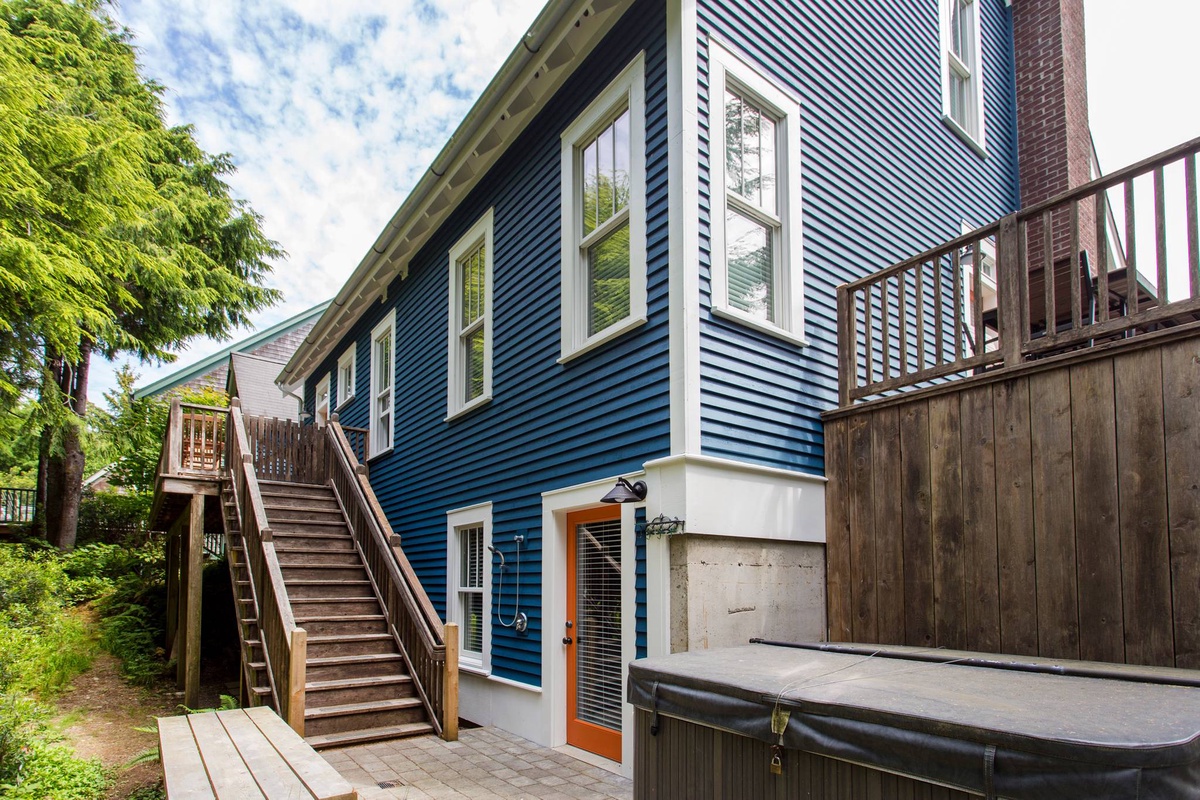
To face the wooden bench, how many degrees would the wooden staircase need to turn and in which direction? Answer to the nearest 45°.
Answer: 0° — it already faces it

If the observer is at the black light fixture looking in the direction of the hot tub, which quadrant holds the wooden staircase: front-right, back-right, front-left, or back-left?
back-right

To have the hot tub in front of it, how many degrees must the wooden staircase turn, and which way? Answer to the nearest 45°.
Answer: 0° — it already faces it

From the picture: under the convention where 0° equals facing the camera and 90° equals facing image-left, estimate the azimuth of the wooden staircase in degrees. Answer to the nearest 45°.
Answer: approximately 0°

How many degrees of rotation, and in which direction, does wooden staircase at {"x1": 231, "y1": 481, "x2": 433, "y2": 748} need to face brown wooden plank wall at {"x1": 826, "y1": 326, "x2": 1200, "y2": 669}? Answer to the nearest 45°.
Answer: approximately 45° to its left

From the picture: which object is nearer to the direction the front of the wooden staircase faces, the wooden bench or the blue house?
the wooden bench
